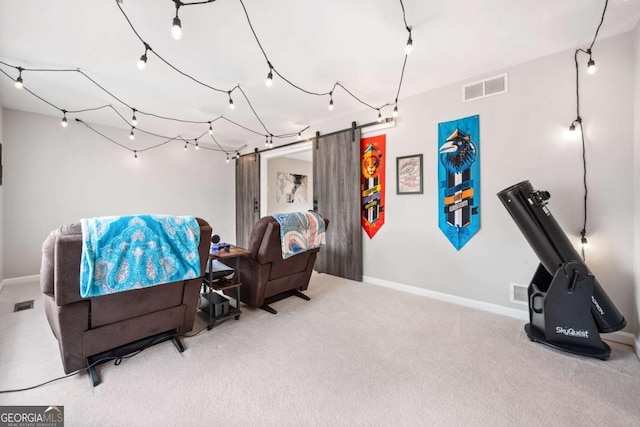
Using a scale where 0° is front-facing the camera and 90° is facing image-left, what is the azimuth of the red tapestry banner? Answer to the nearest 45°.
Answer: approximately 45°

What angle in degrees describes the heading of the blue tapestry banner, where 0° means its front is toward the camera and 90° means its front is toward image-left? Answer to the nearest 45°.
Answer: approximately 45°

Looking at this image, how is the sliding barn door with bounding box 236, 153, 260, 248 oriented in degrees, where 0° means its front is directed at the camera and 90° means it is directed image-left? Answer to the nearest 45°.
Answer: approximately 45°

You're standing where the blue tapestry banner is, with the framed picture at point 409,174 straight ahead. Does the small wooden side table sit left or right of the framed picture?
left

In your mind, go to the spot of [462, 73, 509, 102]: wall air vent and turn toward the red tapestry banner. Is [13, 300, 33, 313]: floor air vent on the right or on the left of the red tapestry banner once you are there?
left

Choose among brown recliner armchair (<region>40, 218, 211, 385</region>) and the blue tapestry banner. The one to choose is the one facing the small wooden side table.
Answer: the blue tapestry banner

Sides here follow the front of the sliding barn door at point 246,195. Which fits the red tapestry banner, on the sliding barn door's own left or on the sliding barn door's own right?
on the sliding barn door's own left

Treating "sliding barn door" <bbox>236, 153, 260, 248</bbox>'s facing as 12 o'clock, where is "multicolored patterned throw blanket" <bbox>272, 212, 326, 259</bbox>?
The multicolored patterned throw blanket is roughly at 10 o'clock from the sliding barn door.

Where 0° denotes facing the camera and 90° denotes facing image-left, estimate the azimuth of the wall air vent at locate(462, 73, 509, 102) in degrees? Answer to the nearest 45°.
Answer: approximately 45°
